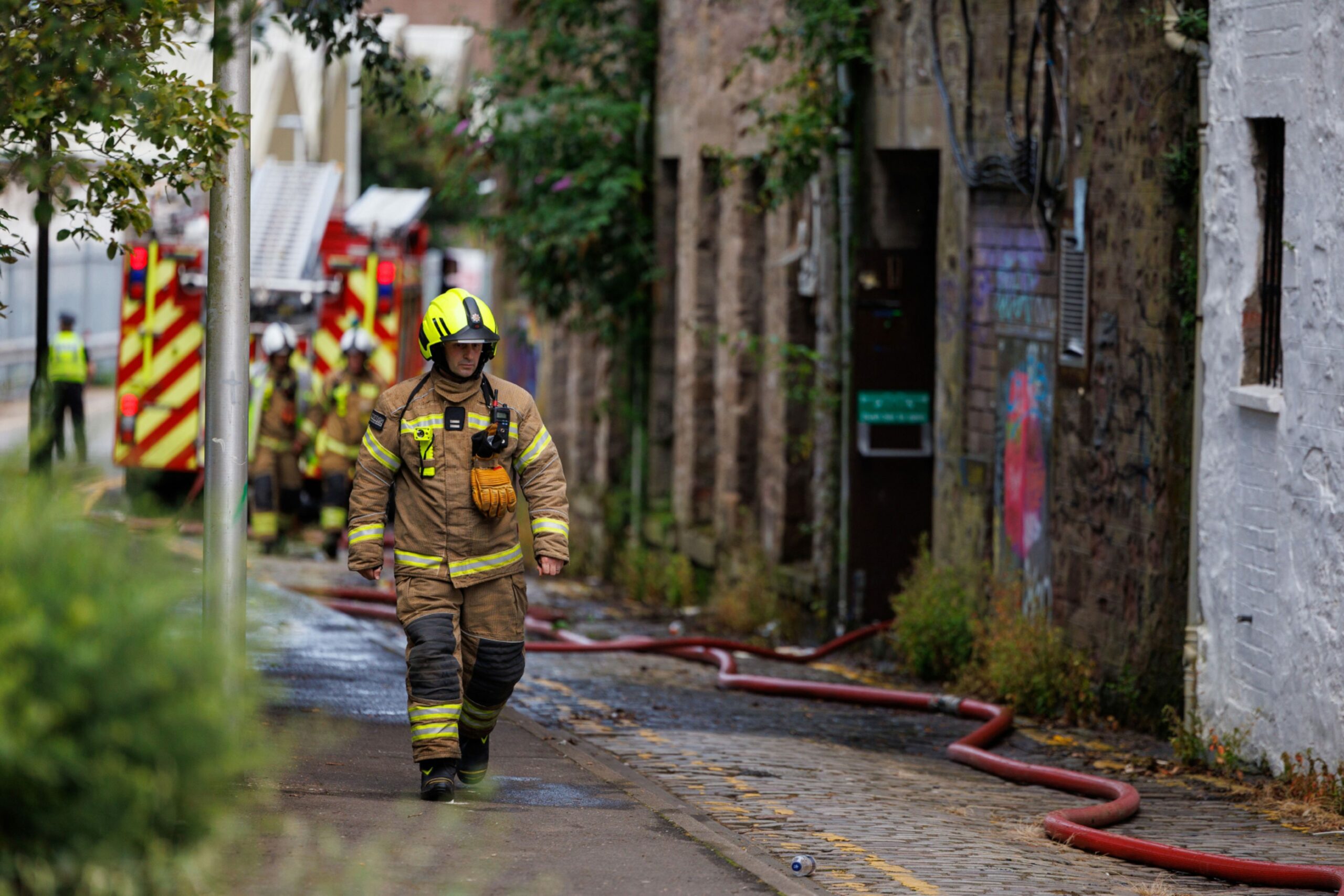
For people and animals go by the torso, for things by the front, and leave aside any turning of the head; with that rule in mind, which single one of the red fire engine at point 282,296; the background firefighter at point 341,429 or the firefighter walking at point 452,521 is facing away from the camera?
the red fire engine

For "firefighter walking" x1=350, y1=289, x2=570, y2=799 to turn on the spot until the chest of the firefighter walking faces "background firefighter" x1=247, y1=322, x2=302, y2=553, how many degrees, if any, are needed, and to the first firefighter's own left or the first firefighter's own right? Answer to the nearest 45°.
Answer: approximately 180°

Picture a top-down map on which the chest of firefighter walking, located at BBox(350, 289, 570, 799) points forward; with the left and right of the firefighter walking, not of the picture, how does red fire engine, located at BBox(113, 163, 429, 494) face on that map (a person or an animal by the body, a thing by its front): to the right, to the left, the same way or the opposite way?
the opposite way

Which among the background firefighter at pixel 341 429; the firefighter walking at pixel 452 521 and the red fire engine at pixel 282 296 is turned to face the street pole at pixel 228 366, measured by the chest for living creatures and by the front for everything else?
the background firefighter

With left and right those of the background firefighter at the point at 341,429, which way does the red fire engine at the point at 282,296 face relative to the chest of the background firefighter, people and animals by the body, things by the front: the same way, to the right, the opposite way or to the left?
the opposite way

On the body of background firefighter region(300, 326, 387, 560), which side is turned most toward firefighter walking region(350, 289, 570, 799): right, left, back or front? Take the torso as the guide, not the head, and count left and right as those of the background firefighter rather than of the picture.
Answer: front

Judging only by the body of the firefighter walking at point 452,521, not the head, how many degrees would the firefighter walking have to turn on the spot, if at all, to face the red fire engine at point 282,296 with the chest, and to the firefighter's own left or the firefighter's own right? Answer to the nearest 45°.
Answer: approximately 180°

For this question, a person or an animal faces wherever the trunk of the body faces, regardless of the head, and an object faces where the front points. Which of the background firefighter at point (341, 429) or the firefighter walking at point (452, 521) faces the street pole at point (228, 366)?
the background firefighter

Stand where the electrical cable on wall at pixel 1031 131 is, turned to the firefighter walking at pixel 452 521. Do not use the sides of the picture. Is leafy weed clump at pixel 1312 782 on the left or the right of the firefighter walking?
left

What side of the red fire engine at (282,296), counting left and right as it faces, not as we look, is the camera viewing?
back

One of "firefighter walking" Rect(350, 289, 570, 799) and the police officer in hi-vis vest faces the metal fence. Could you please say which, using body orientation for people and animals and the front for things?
the police officer in hi-vis vest

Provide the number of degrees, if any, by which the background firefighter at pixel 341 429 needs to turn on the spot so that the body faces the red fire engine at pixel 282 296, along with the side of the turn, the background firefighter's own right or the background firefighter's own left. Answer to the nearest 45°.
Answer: approximately 180°
